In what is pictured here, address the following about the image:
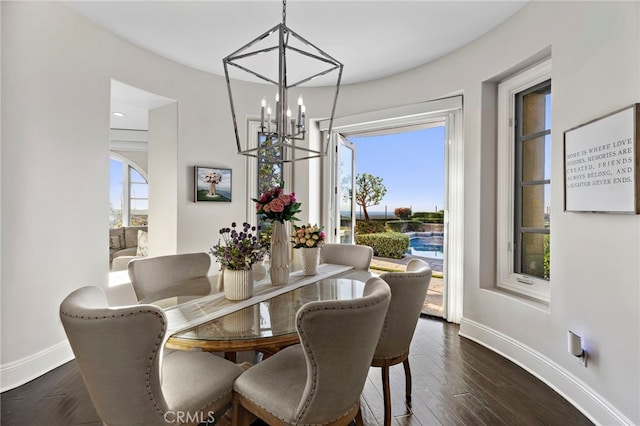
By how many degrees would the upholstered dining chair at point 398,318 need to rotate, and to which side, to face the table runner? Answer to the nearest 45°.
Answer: approximately 45° to its left

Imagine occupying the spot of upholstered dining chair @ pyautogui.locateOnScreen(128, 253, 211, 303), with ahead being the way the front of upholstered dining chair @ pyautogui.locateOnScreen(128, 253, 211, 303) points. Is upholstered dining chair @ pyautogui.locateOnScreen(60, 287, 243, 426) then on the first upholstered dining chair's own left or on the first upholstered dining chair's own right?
on the first upholstered dining chair's own right

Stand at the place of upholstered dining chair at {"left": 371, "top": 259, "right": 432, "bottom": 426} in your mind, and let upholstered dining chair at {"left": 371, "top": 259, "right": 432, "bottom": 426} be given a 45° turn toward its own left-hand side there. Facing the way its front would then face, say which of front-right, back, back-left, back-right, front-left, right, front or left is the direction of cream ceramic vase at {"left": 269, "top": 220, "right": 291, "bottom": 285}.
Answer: front

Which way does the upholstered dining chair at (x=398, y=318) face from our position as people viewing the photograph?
facing away from the viewer and to the left of the viewer

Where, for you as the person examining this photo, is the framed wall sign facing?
facing the viewer and to the left of the viewer

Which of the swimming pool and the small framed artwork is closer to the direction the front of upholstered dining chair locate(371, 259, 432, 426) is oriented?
the small framed artwork

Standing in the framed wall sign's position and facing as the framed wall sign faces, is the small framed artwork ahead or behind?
ahead

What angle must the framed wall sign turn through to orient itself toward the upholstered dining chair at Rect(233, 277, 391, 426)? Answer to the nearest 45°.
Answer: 0° — it already faces it

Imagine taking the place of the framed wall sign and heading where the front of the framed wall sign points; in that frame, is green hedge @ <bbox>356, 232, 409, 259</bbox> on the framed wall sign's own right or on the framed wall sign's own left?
on the framed wall sign's own right

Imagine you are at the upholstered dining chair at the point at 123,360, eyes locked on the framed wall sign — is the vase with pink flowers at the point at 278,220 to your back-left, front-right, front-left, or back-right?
front-left

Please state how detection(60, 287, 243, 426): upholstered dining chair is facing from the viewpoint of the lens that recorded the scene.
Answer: facing away from the viewer and to the right of the viewer

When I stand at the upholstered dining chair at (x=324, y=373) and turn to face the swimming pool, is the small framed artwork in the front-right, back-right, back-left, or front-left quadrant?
front-left

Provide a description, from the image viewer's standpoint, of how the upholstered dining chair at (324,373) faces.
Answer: facing away from the viewer and to the left of the viewer

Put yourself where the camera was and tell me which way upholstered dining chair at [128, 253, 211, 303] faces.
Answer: facing the viewer and to the right of the viewer

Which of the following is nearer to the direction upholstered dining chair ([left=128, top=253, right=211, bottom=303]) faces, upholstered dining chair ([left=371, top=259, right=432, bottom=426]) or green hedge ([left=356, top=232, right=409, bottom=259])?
the upholstered dining chair

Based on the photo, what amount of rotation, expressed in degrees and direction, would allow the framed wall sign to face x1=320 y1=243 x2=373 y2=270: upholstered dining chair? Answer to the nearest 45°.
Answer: approximately 45° to its right

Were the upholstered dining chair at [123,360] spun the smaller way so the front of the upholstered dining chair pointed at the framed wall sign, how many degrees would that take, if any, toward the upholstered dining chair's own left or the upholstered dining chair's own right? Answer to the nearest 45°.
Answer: approximately 45° to the upholstered dining chair's own right

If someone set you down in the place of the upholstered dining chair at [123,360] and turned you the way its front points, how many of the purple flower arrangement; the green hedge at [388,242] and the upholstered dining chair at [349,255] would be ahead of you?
3

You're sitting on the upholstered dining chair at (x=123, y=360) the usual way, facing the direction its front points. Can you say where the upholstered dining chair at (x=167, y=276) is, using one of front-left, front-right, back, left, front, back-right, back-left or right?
front-left
